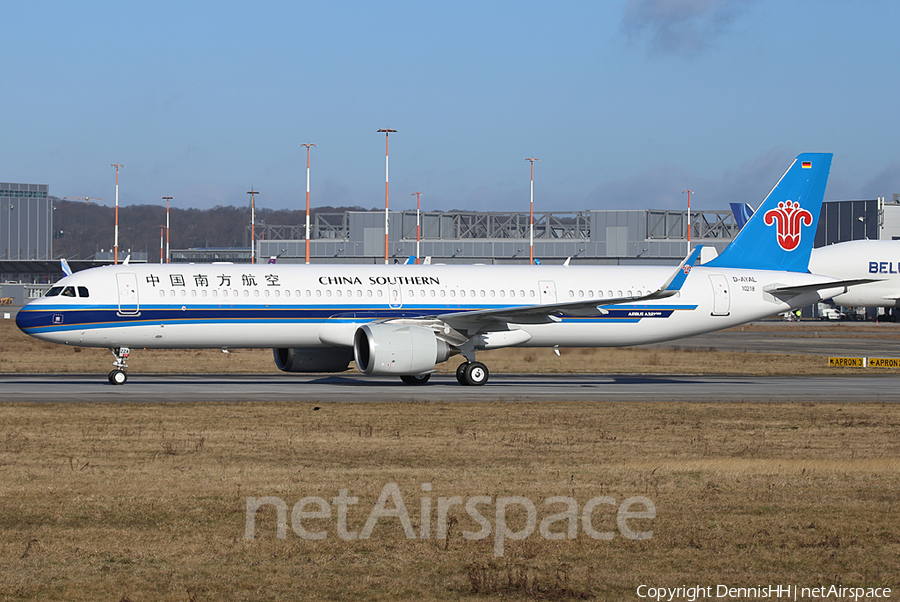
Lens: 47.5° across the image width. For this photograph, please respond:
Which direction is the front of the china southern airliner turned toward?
to the viewer's left

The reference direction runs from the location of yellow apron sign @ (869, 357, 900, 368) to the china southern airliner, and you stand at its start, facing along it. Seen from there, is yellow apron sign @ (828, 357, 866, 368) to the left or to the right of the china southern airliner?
right

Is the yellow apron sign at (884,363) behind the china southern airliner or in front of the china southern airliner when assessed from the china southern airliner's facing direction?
behind

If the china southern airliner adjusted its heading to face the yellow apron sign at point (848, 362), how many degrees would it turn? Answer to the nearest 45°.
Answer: approximately 135° to its right
